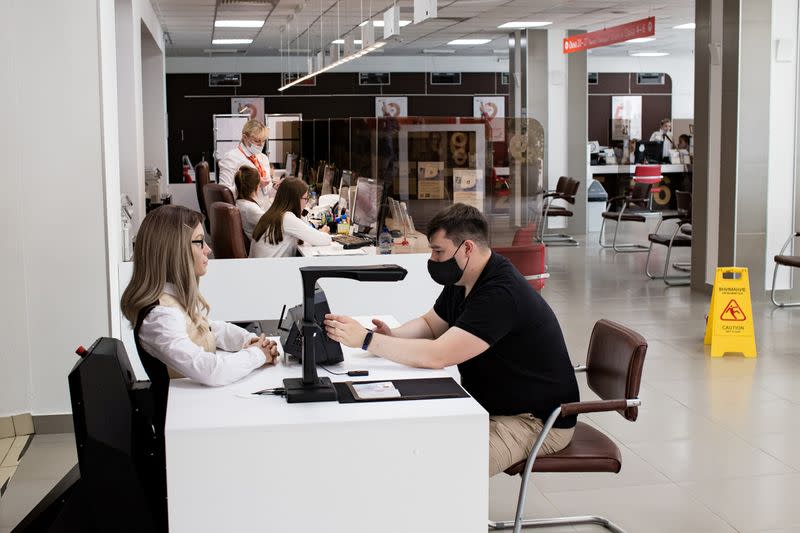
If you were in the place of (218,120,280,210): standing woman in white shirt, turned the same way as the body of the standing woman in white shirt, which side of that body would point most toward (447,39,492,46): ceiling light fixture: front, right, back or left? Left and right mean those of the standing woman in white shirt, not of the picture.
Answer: left

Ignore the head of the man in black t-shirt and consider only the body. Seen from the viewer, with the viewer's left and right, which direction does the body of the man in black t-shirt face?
facing to the left of the viewer

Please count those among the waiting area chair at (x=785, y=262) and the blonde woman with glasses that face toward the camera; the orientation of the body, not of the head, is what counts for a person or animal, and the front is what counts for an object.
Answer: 0

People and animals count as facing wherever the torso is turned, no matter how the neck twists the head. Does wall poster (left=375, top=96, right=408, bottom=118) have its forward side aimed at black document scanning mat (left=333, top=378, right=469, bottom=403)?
yes

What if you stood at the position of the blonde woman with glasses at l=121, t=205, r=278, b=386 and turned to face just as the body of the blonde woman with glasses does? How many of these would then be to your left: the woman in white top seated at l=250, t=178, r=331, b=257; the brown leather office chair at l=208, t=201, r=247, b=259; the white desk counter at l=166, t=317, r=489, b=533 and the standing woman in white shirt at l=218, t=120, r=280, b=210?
3

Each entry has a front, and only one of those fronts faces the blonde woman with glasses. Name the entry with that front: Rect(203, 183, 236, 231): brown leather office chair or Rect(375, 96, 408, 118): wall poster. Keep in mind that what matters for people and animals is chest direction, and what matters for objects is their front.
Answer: the wall poster

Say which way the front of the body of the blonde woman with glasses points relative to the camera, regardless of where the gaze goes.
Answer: to the viewer's right

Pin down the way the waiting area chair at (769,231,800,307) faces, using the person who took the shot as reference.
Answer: facing to the left of the viewer

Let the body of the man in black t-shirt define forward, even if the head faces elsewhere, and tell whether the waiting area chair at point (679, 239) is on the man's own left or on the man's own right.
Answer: on the man's own right

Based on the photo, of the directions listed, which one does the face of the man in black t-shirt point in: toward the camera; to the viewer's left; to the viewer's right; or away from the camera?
to the viewer's left

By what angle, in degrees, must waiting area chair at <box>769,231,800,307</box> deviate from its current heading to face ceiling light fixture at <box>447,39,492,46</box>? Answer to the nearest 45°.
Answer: approximately 45° to its right

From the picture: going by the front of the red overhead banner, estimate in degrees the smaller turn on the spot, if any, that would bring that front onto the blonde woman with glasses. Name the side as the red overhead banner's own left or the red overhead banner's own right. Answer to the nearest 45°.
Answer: approximately 45° to the red overhead banner's own left

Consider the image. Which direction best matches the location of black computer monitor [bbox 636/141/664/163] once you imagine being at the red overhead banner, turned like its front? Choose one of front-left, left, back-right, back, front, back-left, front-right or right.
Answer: back-right

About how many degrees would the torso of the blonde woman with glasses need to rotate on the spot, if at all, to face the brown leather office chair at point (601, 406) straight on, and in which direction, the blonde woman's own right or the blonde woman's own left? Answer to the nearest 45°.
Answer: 0° — they already face it
